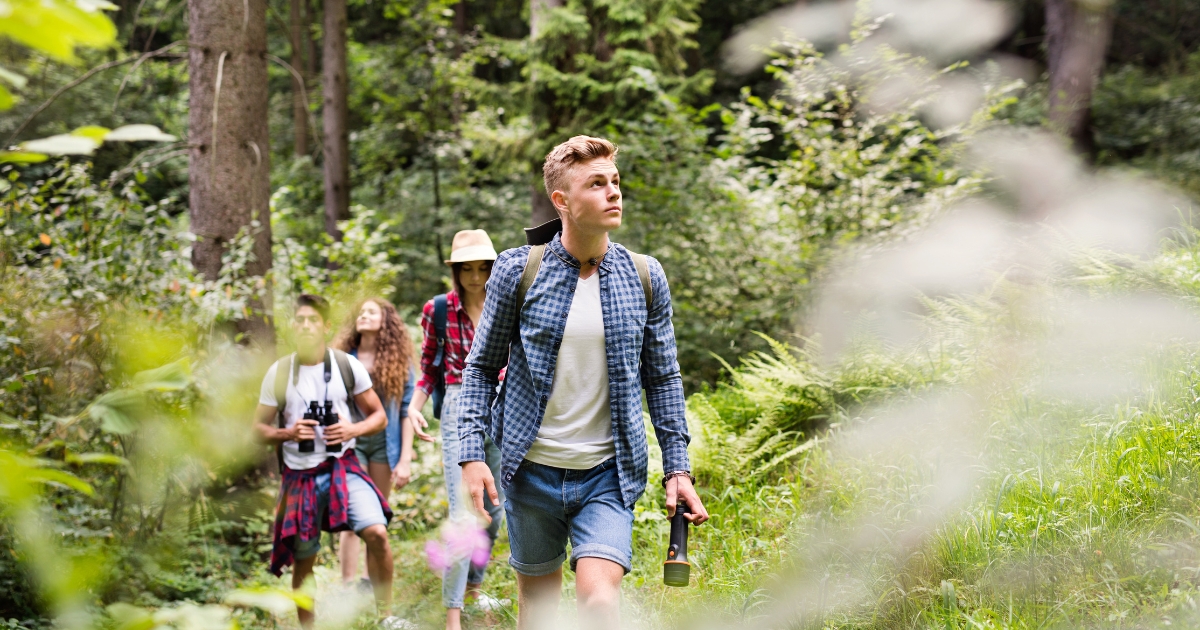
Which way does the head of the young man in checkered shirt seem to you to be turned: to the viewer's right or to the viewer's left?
to the viewer's right

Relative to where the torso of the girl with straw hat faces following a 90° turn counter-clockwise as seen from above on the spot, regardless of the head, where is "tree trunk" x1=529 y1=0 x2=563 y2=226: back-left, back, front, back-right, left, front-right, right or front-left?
front-left

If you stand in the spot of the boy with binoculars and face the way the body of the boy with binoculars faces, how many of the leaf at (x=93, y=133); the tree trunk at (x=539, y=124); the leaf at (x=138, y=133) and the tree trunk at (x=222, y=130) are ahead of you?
2

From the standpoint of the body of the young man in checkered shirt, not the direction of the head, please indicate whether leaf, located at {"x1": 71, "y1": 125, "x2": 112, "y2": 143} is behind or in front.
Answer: in front

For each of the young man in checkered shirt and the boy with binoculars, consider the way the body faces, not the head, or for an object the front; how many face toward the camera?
2

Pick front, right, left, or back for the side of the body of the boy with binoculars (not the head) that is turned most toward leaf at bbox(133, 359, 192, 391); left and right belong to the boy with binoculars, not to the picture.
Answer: front

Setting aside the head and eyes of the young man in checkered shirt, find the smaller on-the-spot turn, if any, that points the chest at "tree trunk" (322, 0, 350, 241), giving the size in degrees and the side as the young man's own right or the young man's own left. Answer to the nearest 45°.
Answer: approximately 180°

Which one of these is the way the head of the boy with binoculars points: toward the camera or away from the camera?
toward the camera

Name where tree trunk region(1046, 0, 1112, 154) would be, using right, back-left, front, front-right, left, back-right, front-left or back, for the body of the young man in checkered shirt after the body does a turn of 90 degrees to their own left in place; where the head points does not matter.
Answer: front-left

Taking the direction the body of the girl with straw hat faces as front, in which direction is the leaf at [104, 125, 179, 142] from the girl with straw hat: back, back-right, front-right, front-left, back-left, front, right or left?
front-right

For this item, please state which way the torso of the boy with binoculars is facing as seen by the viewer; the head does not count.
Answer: toward the camera

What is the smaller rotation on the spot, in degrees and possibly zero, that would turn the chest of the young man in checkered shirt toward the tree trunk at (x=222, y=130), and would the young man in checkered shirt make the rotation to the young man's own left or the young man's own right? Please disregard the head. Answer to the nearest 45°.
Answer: approximately 135° to the young man's own right

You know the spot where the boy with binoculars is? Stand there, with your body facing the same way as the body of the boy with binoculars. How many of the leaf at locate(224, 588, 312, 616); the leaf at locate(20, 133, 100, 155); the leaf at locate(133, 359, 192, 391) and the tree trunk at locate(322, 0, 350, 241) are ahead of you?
3
